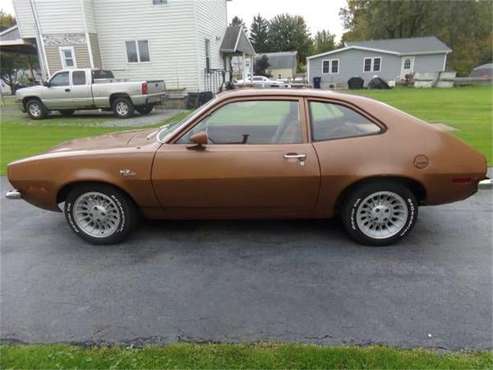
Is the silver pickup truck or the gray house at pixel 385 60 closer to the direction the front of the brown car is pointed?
the silver pickup truck

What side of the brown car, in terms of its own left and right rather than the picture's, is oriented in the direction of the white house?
right

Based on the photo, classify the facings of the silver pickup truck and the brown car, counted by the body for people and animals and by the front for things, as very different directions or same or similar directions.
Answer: same or similar directions

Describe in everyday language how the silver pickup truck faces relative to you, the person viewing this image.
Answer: facing away from the viewer and to the left of the viewer

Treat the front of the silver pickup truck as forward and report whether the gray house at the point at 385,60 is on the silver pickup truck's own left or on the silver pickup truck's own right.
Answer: on the silver pickup truck's own right

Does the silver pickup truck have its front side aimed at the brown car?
no

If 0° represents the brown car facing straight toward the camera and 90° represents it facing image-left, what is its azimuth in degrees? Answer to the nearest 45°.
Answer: approximately 90°

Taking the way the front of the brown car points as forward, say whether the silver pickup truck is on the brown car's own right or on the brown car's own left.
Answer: on the brown car's own right

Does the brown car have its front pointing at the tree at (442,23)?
no

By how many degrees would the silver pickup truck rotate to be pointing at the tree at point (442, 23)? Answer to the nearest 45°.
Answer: approximately 90° to its right

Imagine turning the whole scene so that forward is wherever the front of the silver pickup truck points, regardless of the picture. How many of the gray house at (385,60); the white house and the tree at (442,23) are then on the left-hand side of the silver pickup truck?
0

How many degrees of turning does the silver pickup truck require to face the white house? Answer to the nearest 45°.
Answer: approximately 90° to its right

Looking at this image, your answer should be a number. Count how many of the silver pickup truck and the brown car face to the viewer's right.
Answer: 0
